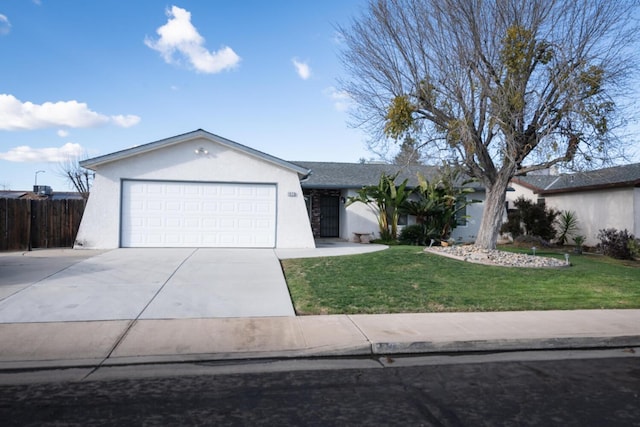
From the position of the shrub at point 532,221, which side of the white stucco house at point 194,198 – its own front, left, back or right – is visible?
left

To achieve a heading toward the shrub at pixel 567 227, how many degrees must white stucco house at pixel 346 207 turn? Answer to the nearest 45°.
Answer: approximately 90° to its left

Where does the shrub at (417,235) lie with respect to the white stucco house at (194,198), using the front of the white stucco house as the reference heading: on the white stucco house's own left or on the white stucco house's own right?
on the white stucco house's own left

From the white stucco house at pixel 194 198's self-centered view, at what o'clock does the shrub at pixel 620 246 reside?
The shrub is roughly at 9 o'clock from the white stucco house.

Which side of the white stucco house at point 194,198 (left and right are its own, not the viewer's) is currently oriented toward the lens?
front

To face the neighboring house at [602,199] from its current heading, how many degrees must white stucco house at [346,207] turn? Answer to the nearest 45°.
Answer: approximately 90° to its left

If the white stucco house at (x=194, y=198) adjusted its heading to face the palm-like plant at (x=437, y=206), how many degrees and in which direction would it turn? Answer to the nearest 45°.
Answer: approximately 90° to its left

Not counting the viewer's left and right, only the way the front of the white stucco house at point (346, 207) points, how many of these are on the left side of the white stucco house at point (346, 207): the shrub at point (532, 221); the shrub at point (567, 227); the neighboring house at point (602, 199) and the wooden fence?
3

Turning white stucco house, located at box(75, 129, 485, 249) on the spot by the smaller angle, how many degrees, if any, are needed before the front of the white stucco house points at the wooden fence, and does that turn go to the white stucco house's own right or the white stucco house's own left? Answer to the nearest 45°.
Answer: approximately 90° to the white stucco house's own right

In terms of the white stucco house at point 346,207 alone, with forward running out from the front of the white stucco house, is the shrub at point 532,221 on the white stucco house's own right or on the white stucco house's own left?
on the white stucco house's own left
